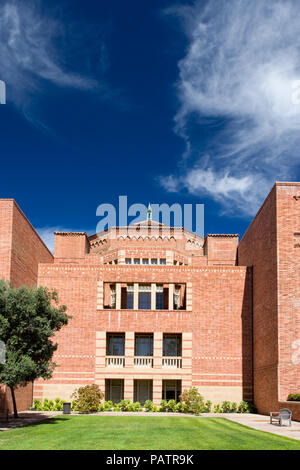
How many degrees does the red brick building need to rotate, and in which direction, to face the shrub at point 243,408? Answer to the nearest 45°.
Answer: approximately 90° to its left

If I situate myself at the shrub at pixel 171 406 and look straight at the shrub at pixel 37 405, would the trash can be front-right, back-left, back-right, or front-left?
front-left

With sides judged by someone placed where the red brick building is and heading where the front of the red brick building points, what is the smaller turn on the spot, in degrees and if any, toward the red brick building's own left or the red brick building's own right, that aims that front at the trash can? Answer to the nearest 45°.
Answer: approximately 45° to the red brick building's own right

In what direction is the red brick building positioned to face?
toward the camera
